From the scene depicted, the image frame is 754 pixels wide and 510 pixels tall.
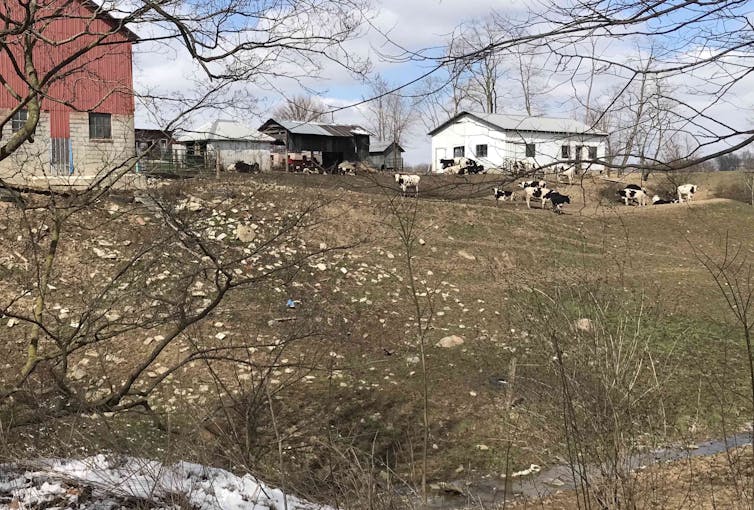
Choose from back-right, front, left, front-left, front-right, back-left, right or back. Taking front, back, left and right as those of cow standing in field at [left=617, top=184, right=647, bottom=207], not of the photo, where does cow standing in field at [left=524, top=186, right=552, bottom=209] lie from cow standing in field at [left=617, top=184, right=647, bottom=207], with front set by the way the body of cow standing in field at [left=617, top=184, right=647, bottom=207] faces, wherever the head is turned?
front-left

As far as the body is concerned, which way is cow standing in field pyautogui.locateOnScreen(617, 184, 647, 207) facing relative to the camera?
to the viewer's left

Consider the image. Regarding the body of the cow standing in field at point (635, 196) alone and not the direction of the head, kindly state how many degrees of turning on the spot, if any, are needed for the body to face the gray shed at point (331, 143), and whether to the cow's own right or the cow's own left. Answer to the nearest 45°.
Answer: approximately 45° to the cow's own right

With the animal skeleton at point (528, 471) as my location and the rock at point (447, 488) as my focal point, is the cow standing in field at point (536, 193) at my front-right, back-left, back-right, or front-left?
back-right

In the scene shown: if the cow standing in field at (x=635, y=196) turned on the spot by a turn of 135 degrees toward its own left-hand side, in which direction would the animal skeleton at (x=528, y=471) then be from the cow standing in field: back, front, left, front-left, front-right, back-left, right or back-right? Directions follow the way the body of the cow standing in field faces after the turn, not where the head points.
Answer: front-right

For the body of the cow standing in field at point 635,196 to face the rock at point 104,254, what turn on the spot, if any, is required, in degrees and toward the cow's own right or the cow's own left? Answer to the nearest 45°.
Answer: approximately 45° to the cow's own left

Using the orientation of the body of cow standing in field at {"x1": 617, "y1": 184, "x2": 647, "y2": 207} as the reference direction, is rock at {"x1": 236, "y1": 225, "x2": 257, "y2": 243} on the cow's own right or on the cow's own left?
on the cow's own left

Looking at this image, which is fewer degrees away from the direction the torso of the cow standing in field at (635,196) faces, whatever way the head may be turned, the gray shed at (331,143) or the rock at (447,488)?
the gray shed

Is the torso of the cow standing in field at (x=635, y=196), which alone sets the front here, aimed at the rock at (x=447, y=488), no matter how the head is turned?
no

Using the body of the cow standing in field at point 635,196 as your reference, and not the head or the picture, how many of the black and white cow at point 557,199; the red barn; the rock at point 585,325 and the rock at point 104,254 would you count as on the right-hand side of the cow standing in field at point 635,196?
0

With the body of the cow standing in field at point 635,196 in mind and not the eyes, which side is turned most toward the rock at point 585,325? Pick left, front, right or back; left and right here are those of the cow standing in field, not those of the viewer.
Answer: left

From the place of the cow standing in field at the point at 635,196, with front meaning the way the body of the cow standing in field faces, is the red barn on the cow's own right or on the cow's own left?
on the cow's own left

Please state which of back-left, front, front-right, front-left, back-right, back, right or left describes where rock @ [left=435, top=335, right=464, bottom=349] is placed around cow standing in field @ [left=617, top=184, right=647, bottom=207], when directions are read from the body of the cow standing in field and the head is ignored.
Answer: left
